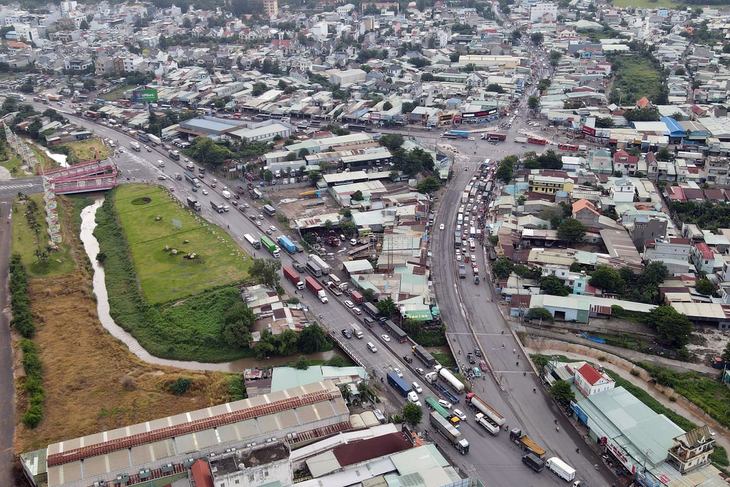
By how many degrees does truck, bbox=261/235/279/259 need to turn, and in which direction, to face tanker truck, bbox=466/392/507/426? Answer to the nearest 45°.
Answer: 0° — it already faces it

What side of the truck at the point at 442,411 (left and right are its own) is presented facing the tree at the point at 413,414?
right

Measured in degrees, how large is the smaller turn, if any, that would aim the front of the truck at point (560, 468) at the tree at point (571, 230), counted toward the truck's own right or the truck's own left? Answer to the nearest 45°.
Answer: approximately 45° to the truck's own right

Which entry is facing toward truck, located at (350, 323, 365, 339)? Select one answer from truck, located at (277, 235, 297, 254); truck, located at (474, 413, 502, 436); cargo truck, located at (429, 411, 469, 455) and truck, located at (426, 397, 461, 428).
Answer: truck, located at (474, 413, 502, 436)

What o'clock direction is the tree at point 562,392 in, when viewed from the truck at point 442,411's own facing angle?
The tree is roughly at 10 o'clock from the truck.

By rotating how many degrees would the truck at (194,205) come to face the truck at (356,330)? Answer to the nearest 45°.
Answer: approximately 45° to its right

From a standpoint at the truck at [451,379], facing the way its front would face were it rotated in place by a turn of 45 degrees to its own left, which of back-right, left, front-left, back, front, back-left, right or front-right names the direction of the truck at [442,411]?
left

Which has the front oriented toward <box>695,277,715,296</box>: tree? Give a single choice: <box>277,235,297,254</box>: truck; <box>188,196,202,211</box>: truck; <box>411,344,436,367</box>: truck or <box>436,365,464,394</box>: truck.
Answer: <box>188,196,202,211</box>: truck

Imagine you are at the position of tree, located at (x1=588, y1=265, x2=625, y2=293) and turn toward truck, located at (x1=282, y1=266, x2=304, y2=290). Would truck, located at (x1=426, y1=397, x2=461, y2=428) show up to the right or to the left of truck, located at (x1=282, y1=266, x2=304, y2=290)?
left
